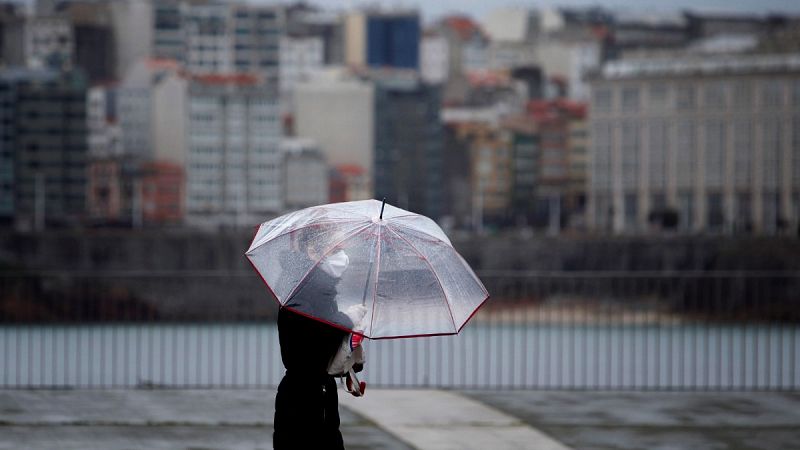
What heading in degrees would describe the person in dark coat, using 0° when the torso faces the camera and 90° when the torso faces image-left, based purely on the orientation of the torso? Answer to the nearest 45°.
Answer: approximately 270°

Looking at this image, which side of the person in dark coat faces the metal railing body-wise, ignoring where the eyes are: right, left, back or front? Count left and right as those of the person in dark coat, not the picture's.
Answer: left
